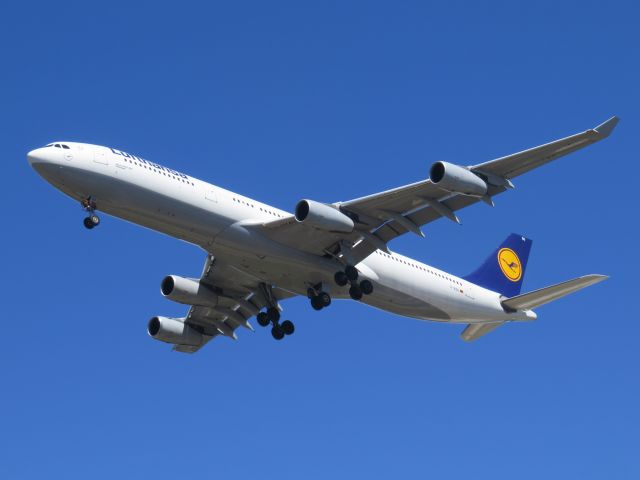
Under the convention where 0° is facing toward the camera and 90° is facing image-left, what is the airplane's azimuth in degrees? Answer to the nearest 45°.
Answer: approximately 45°
